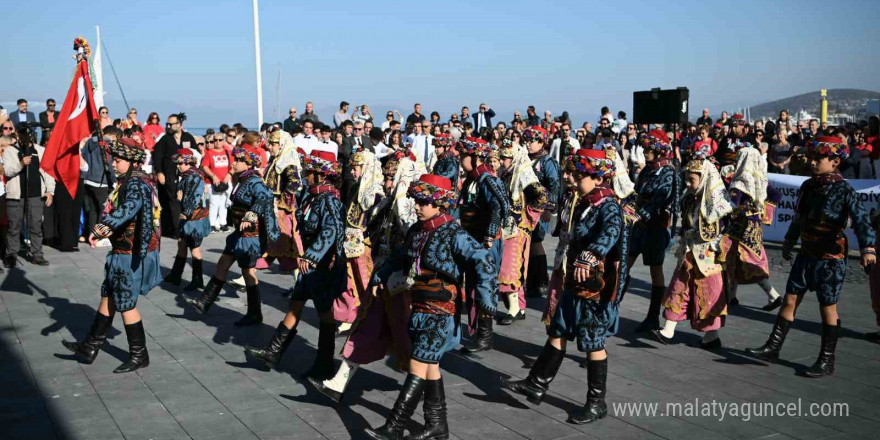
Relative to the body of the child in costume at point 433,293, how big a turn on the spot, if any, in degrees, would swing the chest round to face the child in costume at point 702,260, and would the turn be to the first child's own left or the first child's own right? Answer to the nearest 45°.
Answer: approximately 180°

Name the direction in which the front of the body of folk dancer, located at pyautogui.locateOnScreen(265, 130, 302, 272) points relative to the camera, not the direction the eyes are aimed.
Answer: to the viewer's left

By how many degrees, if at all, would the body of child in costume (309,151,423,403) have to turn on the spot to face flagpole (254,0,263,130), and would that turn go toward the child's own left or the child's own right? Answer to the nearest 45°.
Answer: approximately 90° to the child's own right

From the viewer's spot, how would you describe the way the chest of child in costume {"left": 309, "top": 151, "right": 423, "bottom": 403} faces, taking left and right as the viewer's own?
facing to the left of the viewer

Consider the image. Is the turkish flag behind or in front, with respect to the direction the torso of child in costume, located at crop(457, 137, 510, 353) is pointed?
in front

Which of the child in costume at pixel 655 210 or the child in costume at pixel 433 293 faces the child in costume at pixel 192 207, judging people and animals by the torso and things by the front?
the child in costume at pixel 655 210

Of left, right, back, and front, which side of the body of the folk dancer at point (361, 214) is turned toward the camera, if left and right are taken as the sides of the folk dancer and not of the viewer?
left

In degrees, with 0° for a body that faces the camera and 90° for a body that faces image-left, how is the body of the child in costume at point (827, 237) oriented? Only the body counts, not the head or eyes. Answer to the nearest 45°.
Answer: approximately 45°

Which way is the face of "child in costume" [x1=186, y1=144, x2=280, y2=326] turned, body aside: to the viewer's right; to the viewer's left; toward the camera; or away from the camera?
to the viewer's left

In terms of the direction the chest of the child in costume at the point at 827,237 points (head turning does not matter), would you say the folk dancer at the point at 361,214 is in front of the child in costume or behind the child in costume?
in front
